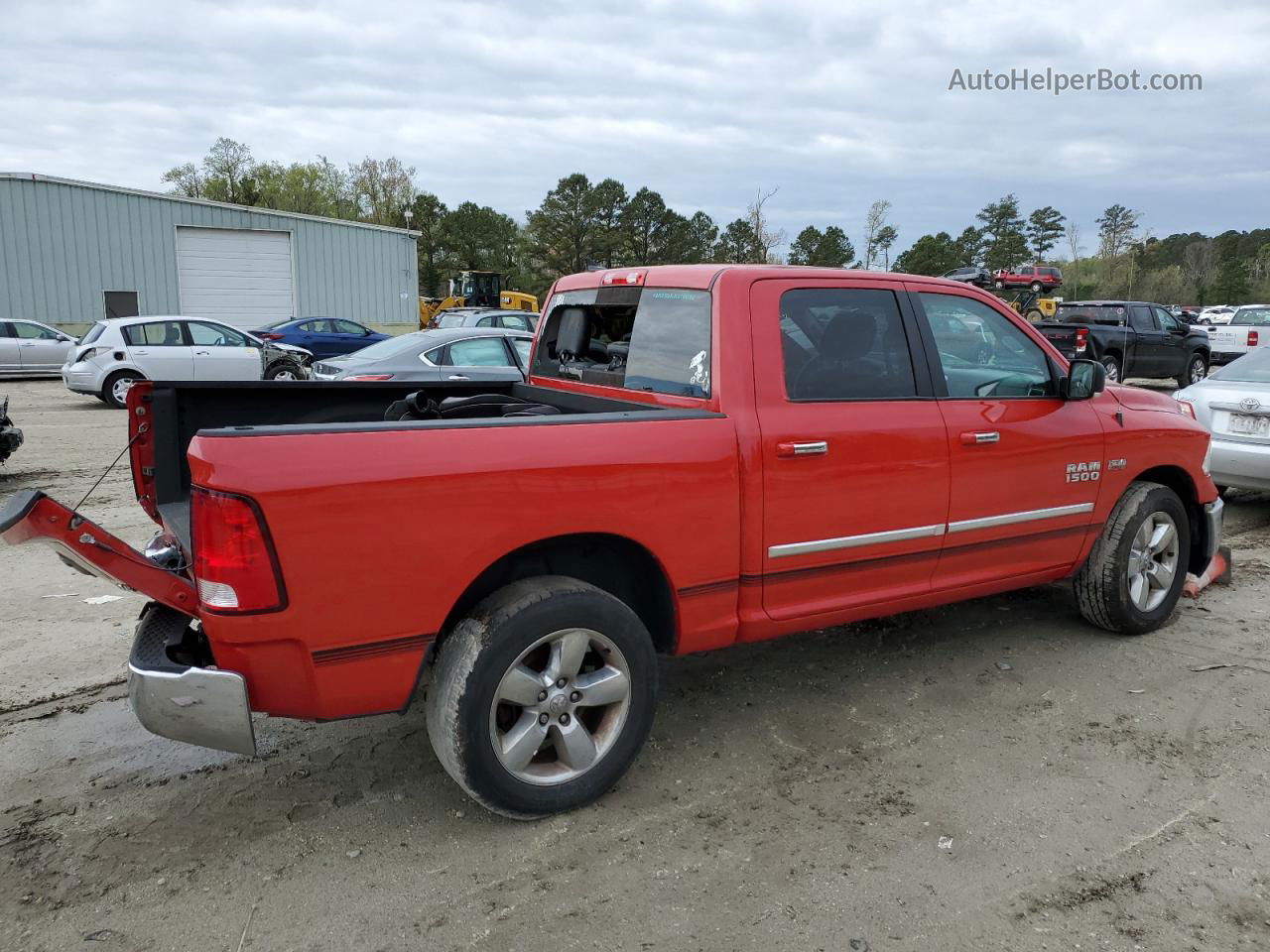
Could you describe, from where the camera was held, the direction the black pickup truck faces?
facing away from the viewer and to the right of the viewer

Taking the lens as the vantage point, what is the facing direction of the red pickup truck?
facing away from the viewer and to the right of the viewer

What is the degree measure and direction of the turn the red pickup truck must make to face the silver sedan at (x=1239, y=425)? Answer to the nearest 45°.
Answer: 0° — it already faces it

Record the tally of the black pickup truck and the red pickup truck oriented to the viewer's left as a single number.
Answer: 0

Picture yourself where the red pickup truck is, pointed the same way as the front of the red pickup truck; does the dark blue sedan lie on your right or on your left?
on your left

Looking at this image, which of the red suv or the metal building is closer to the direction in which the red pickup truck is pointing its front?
the red suv
